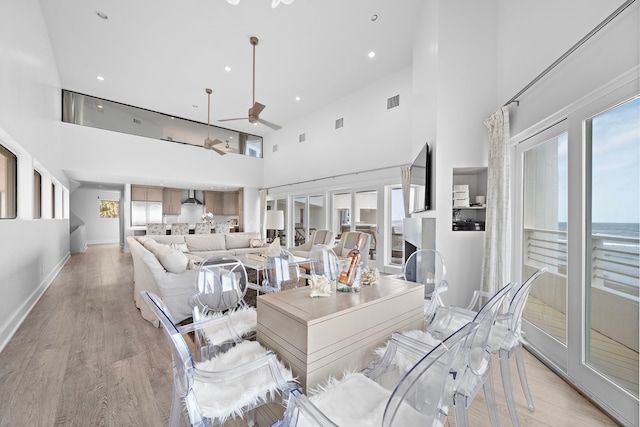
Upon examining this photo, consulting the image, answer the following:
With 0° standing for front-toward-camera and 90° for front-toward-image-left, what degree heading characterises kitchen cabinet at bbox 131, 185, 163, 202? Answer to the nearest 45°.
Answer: approximately 0°

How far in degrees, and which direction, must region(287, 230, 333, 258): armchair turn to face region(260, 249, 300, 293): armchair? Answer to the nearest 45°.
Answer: approximately 45° to its left

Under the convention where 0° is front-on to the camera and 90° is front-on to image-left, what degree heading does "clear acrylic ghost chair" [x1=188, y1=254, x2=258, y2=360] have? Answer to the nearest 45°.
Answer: approximately 315°

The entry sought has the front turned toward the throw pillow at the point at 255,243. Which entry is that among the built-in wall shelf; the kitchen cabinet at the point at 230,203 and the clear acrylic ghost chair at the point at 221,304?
the kitchen cabinet

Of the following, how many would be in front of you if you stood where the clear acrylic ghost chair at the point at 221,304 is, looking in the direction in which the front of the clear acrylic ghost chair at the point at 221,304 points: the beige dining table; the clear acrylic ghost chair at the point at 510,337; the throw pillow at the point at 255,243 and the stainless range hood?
2

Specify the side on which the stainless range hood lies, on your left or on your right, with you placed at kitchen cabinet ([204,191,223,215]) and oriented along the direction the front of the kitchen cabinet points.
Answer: on your right

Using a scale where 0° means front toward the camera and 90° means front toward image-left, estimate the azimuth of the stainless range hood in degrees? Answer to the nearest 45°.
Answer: approximately 0°

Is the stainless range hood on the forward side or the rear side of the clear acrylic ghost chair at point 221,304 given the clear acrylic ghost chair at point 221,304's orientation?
on the rear side
